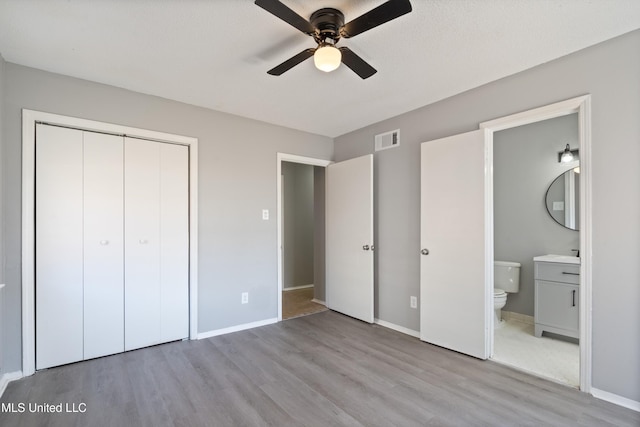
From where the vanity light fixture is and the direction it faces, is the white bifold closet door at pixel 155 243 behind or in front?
in front

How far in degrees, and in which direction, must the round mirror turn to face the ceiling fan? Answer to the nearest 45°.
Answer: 0° — it already faces it

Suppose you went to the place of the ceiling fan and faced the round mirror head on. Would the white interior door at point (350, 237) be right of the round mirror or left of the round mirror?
left

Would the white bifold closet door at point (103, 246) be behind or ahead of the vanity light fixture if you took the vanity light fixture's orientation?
ahead
